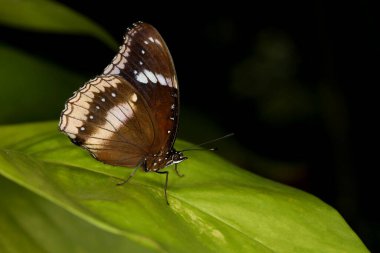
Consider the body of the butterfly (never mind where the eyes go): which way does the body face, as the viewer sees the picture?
to the viewer's right
